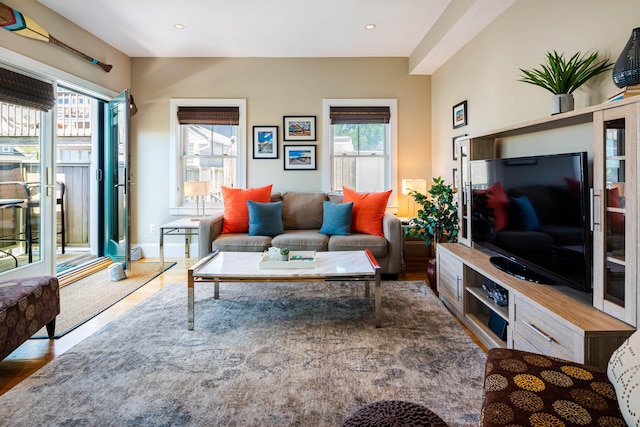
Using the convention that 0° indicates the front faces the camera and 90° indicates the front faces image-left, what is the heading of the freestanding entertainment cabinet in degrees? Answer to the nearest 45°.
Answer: approximately 45°

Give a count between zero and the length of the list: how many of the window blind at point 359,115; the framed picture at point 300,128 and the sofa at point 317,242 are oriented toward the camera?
3

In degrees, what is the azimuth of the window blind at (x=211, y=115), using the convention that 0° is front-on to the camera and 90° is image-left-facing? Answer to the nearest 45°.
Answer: approximately 0°

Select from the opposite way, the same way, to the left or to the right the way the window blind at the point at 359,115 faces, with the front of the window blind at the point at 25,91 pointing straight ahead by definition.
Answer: to the right

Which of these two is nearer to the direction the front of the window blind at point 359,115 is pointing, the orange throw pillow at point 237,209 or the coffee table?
the coffee table

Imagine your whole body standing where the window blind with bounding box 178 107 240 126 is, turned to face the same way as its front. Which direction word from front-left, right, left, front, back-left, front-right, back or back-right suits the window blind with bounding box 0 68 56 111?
front-right
